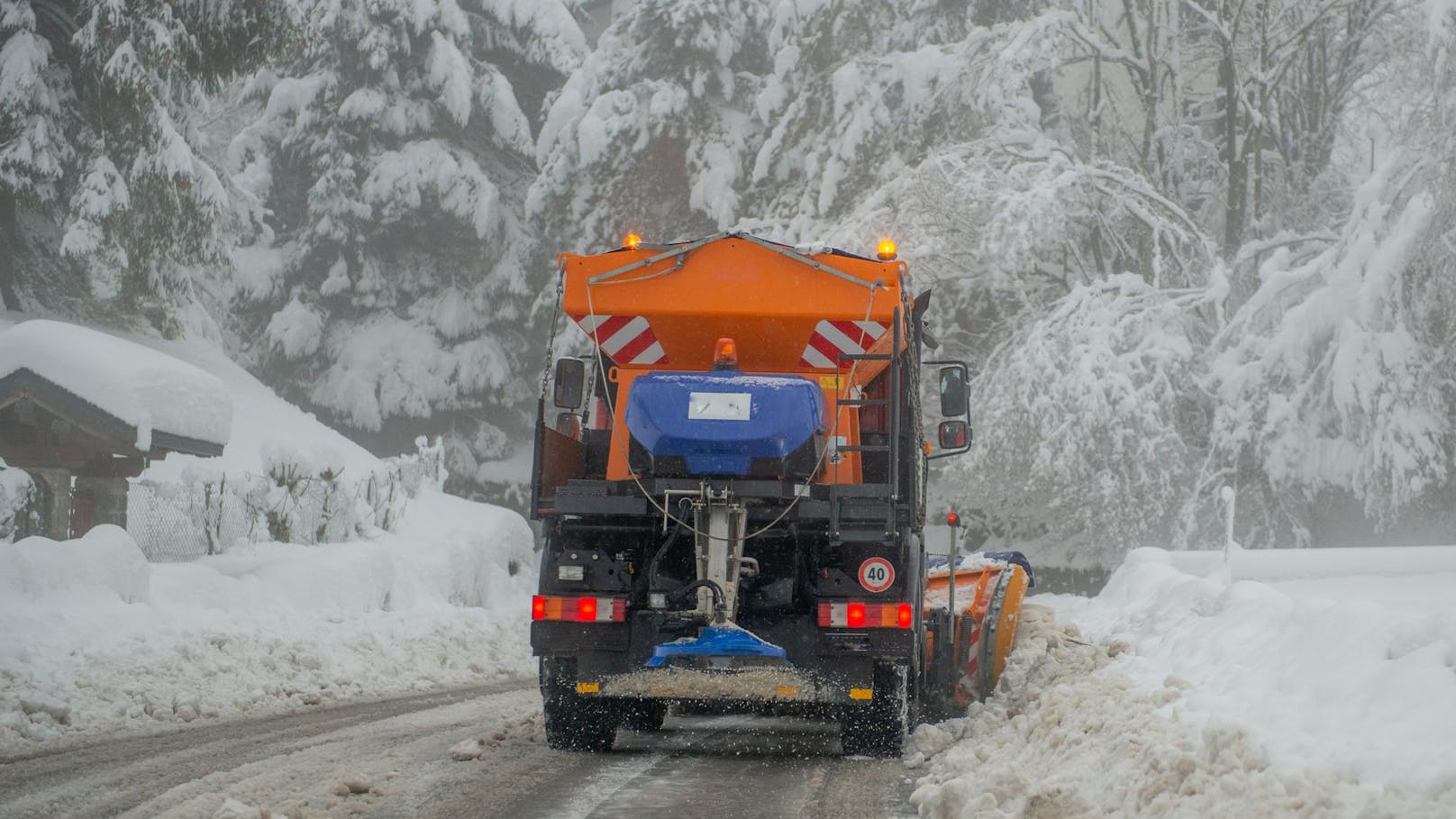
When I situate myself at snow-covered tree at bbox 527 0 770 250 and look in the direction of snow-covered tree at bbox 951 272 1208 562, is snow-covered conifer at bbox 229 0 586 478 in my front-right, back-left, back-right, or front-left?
back-right

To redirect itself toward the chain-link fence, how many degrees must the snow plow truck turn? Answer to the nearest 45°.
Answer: approximately 45° to its left

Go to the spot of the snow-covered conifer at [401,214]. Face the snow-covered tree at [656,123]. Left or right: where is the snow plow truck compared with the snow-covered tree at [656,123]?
right

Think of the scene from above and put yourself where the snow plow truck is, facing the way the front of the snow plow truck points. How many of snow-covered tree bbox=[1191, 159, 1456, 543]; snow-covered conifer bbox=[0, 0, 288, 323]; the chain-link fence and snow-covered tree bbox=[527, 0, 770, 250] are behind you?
0

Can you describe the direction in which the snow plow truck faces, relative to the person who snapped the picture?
facing away from the viewer

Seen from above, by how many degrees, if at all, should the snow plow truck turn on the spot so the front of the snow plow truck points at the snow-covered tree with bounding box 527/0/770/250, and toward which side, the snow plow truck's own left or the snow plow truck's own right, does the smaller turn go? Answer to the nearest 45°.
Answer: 0° — it already faces it

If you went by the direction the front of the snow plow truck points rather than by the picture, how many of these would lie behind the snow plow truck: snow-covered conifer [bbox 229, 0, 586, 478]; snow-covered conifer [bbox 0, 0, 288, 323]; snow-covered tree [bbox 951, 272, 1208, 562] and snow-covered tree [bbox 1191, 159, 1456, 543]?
0

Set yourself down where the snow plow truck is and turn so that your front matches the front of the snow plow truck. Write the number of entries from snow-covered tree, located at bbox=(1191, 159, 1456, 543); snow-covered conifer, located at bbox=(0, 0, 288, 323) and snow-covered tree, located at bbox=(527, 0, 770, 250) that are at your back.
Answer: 0

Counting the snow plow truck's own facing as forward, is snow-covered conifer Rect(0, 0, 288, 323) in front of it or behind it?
in front

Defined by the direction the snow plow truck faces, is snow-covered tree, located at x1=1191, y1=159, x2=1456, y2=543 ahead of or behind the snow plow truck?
ahead

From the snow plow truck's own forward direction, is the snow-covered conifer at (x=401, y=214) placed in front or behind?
in front
